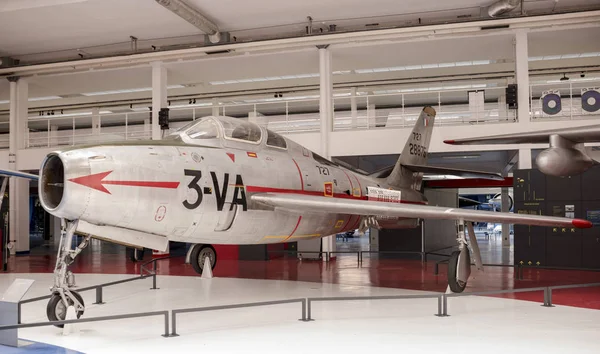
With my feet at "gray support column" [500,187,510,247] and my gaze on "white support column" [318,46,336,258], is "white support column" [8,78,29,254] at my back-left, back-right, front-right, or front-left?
front-right

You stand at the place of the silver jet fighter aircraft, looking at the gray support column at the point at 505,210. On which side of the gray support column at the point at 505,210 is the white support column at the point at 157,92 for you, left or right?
left

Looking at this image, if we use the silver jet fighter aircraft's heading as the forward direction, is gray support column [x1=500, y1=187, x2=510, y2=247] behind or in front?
behind

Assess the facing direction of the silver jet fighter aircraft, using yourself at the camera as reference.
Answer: facing the viewer and to the left of the viewer

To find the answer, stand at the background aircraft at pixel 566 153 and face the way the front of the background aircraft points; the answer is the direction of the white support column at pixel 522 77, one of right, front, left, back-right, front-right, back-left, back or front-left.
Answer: back-right

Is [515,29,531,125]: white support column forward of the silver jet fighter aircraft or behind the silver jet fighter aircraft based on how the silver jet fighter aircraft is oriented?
behind

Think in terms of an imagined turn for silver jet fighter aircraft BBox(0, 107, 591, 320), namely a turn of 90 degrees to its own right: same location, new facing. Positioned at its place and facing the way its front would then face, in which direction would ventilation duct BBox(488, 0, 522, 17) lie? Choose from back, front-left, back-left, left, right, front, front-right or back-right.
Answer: right

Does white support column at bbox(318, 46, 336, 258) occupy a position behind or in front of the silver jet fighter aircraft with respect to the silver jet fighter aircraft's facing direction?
behind

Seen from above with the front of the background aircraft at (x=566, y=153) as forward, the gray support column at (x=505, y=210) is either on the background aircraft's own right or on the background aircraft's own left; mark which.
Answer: on the background aircraft's own right

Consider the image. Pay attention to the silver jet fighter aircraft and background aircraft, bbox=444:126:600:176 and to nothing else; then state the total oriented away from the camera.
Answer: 0
